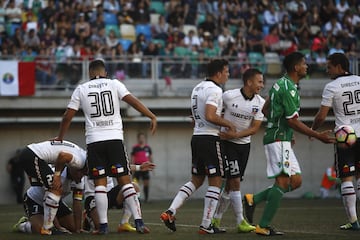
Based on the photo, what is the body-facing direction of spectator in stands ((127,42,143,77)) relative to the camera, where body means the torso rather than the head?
toward the camera

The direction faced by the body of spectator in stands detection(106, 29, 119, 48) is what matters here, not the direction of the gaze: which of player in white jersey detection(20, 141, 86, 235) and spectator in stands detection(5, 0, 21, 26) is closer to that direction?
the player in white jersey

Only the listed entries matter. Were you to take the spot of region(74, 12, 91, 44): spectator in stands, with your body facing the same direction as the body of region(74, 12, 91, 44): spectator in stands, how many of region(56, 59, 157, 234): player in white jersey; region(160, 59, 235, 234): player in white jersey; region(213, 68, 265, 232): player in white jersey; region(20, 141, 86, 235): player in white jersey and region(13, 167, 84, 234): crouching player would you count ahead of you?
5

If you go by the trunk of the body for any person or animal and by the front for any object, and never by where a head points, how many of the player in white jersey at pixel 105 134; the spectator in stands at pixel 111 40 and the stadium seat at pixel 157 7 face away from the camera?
1

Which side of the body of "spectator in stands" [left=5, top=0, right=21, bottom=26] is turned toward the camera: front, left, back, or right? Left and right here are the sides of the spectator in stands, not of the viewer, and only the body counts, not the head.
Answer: front

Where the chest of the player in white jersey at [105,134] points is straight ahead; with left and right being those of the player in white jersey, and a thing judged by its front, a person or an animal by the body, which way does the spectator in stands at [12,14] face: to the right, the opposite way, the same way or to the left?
the opposite way

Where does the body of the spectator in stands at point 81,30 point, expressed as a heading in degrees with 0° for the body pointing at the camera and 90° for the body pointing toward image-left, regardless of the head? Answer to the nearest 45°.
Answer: approximately 0°

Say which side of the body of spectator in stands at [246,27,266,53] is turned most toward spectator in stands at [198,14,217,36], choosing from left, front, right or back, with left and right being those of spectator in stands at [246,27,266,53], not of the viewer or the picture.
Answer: right

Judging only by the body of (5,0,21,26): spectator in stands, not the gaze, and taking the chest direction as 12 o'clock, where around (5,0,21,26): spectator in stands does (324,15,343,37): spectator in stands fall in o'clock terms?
(324,15,343,37): spectator in stands is roughly at 9 o'clock from (5,0,21,26): spectator in stands.

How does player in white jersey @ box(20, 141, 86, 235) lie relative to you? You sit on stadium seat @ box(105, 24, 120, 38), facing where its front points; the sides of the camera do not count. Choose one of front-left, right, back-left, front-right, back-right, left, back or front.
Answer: front

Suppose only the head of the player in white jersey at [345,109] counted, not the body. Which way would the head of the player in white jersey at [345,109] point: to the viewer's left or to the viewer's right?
to the viewer's left

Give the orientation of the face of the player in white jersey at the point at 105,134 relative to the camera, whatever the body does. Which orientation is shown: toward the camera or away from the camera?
away from the camera

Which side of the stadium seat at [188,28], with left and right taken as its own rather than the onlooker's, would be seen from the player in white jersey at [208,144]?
front

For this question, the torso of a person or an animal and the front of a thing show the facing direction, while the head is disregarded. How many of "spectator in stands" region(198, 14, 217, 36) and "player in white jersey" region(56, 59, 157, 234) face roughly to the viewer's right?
0

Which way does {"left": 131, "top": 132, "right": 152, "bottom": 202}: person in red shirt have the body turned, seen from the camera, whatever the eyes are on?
toward the camera

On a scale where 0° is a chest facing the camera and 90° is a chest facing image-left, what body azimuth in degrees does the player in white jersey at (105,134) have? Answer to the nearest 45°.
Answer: approximately 180°

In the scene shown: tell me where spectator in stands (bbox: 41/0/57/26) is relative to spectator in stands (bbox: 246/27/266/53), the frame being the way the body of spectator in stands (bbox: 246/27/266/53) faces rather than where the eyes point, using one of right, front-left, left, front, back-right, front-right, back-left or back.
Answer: right

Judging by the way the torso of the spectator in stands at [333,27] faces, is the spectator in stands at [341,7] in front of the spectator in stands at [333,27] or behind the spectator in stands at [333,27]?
behind

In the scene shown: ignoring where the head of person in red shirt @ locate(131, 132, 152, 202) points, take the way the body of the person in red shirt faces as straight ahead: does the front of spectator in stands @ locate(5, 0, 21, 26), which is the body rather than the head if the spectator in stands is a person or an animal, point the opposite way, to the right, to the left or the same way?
the same way
